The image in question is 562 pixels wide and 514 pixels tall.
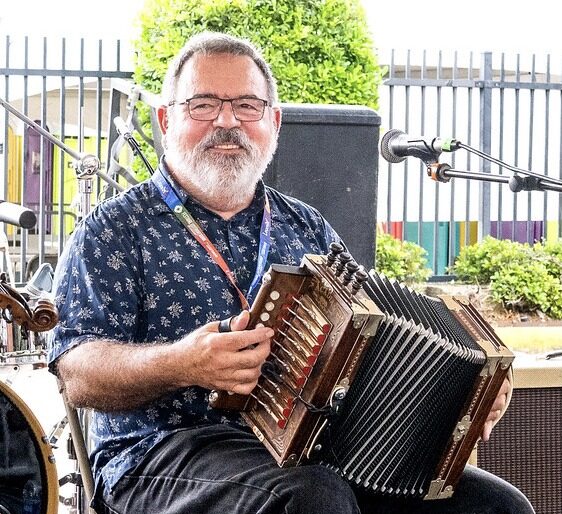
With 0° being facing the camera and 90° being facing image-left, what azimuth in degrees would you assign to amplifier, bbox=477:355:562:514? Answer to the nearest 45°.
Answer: approximately 0°

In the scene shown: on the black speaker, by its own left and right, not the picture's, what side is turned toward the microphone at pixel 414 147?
front

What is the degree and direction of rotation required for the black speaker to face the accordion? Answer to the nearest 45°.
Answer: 0° — it already faces it

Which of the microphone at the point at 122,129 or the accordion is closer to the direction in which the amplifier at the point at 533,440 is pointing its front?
the accordion

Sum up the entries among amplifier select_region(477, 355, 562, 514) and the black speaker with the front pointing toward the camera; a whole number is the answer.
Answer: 2

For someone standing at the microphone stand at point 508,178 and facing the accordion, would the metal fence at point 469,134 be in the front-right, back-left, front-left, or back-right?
back-right

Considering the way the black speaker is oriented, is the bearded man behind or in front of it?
in front

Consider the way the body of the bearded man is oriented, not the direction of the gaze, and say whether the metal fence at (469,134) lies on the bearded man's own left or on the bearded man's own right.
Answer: on the bearded man's own left

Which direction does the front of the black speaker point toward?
toward the camera
